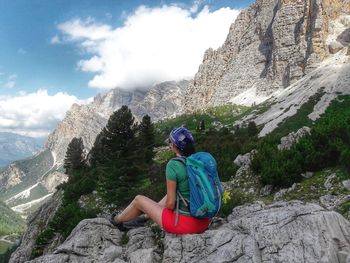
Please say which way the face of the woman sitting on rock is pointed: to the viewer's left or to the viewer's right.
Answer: to the viewer's left

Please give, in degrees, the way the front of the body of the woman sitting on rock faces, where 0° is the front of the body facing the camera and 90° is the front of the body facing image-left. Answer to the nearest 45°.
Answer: approximately 135°
